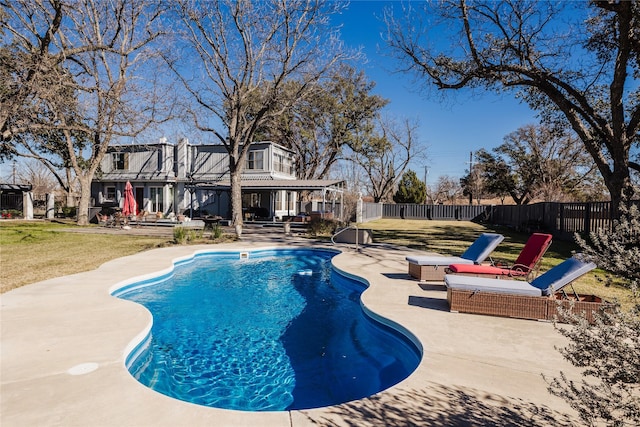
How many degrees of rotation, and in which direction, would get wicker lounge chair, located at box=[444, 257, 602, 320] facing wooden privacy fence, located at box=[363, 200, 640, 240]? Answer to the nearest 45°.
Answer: approximately 90° to its right

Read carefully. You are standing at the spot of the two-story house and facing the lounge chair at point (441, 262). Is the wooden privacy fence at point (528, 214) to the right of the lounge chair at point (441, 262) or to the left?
left

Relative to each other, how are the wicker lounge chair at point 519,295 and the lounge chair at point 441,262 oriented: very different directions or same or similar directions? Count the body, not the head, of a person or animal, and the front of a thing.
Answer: same or similar directions

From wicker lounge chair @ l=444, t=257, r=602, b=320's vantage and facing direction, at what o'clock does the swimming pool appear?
The swimming pool is roughly at 11 o'clock from the wicker lounge chair.

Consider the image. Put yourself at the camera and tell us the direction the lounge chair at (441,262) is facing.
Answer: facing to the left of the viewer

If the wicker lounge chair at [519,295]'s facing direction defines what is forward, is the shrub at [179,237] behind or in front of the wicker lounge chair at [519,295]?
in front

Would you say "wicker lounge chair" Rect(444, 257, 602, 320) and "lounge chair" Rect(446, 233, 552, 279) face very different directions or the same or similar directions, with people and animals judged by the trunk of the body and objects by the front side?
same or similar directions

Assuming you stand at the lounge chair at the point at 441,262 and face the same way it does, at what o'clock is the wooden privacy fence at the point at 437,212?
The wooden privacy fence is roughly at 3 o'clock from the lounge chair.

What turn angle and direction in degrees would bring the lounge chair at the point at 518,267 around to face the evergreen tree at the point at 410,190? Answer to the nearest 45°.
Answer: approximately 90° to its right

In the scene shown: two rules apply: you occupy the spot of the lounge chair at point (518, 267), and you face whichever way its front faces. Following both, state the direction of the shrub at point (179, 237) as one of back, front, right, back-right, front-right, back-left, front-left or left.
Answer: front

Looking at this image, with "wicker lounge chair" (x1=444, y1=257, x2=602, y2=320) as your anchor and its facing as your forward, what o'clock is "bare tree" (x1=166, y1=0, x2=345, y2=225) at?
The bare tree is roughly at 1 o'clock from the wicker lounge chair.

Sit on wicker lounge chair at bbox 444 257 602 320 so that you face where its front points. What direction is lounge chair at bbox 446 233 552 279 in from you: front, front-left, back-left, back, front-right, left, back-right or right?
right

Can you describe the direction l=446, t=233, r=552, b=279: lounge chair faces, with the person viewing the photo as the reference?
facing to the left of the viewer

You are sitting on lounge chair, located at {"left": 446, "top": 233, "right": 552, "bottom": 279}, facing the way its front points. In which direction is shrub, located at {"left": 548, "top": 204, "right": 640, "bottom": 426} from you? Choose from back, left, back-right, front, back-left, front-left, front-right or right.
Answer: left

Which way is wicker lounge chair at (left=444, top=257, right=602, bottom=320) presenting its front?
to the viewer's left
